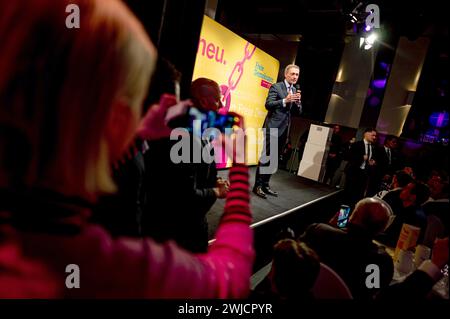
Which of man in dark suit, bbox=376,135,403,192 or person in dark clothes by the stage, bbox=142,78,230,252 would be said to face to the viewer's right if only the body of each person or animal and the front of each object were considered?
the person in dark clothes by the stage

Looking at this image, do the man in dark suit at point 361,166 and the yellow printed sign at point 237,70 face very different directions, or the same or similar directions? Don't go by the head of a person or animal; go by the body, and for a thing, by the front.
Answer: same or similar directions

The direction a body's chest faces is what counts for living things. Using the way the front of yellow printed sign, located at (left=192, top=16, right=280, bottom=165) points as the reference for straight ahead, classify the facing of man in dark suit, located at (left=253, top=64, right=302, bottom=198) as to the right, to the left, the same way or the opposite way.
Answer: the same way

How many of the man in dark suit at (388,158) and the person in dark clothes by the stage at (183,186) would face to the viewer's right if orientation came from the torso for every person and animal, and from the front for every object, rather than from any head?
1

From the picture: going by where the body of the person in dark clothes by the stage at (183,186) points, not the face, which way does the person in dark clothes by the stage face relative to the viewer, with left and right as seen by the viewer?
facing to the right of the viewer

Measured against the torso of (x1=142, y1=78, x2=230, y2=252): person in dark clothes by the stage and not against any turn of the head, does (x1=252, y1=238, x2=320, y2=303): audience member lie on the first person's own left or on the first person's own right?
on the first person's own right

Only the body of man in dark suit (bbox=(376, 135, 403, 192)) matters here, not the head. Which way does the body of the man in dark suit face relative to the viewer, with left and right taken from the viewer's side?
facing the viewer and to the left of the viewer

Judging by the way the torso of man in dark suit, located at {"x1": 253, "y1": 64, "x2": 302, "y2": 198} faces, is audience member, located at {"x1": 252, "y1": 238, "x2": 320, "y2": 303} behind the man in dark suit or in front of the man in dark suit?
in front

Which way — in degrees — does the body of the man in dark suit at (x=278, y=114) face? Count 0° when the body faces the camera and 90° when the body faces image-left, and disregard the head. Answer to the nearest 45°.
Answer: approximately 315°

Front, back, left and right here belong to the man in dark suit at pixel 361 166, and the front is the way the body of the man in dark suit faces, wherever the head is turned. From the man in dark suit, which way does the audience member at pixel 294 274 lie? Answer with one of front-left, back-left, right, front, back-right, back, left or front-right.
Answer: front-right

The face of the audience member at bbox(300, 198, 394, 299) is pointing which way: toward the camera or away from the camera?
away from the camera

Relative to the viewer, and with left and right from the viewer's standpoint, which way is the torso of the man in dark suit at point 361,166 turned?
facing the viewer and to the right of the viewer
